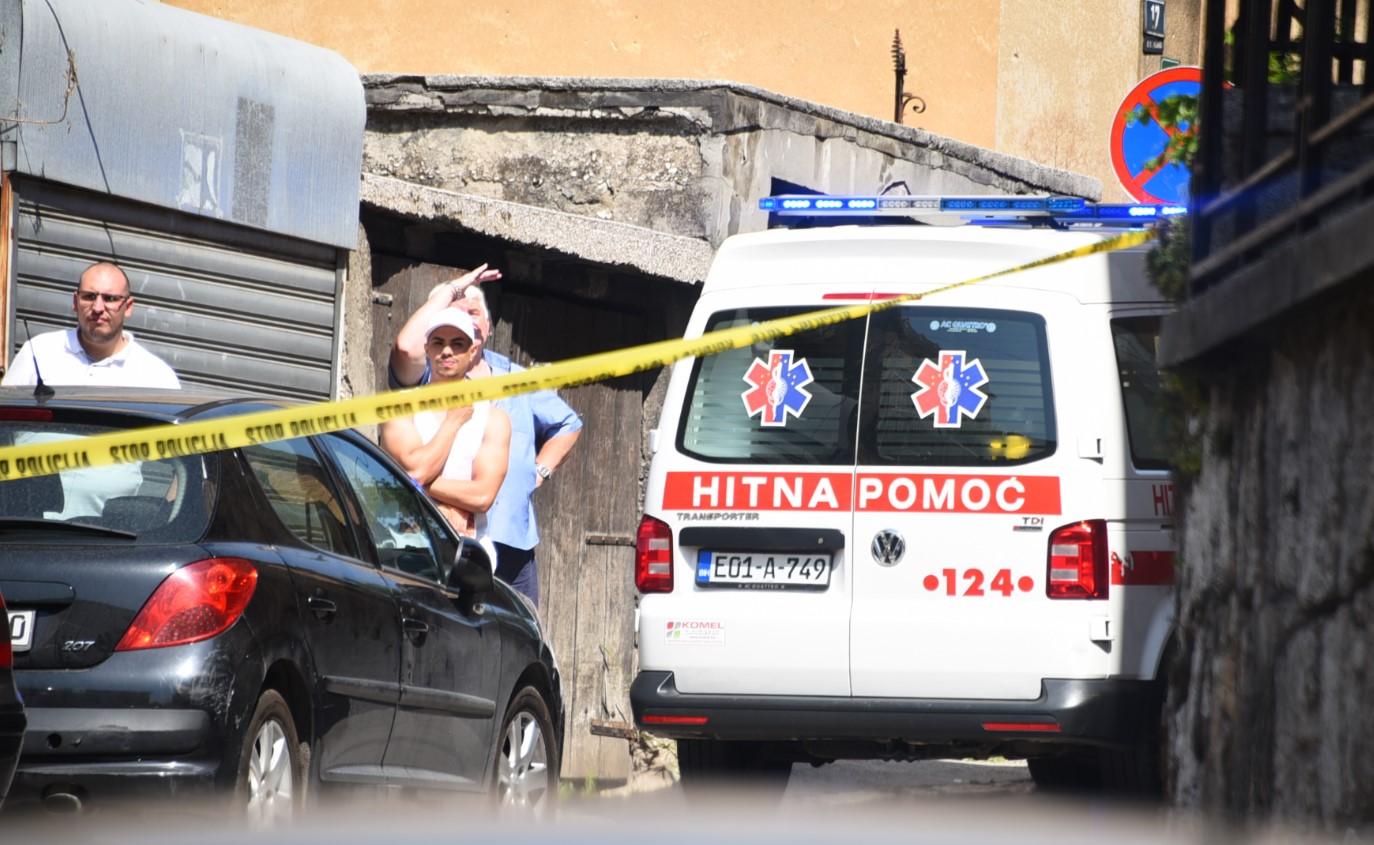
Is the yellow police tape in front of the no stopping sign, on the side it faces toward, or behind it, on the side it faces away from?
in front

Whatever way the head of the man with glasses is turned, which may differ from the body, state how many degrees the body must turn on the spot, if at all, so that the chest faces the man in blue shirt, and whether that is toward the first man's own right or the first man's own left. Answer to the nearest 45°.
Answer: approximately 90° to the first man's own left

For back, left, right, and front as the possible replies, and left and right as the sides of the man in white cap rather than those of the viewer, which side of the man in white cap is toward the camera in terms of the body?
front

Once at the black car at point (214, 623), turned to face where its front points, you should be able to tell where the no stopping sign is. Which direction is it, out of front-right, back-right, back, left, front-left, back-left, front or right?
front

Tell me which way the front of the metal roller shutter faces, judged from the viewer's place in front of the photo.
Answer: facing the viewer and to the right of the viewer

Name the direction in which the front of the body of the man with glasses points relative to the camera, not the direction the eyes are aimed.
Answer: toward the camera

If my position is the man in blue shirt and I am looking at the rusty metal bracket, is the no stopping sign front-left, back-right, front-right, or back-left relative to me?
front-right

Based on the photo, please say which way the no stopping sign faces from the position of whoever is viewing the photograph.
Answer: facing the viewer

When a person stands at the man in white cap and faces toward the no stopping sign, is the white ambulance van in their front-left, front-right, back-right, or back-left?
front-right

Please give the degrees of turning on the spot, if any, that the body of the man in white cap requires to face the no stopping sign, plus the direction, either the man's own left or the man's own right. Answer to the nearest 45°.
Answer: approximately 135° to the man's own left

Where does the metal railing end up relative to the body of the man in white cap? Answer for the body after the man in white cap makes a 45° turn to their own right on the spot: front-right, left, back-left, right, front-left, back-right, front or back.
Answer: left

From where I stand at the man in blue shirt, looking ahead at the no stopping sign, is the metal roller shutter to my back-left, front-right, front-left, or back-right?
back-left
